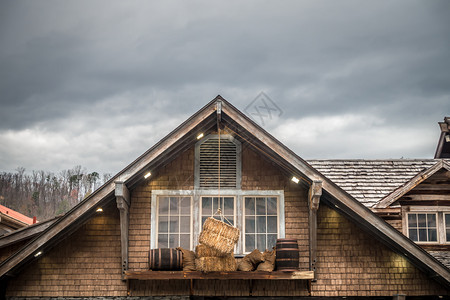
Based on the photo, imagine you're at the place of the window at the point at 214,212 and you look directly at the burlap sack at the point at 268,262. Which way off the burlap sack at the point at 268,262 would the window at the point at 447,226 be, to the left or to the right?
left

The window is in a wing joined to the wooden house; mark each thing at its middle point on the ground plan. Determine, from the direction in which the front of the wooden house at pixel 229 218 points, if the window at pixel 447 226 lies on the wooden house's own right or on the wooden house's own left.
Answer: on the wooden house's own left

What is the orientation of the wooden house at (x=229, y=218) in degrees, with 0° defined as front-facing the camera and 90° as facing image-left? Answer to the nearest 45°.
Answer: approximately 0°
